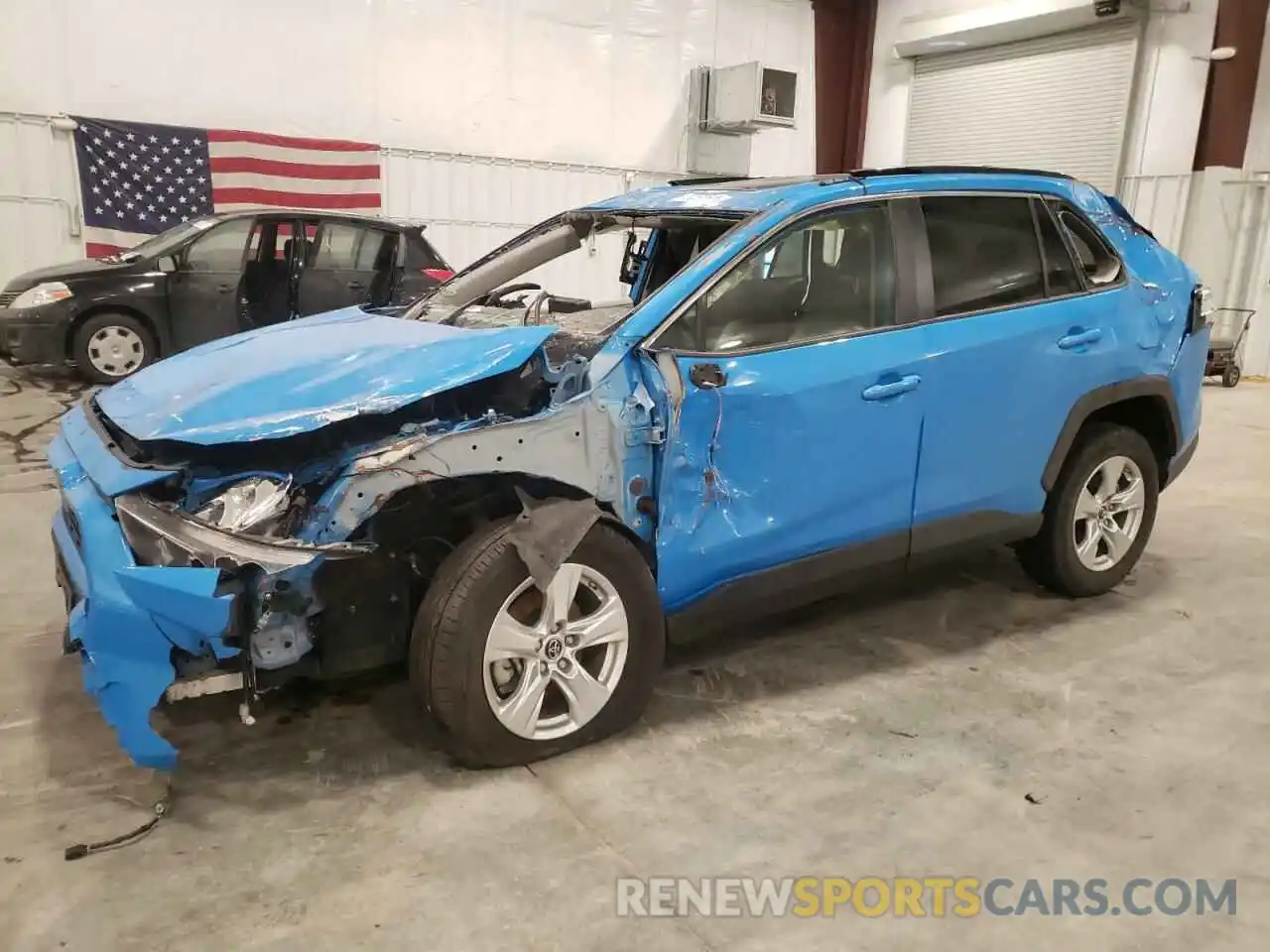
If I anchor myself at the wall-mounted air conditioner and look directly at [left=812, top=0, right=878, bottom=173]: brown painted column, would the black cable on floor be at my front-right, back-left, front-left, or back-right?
back-right

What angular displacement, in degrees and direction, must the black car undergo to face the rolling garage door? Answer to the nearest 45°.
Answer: approximately 180°

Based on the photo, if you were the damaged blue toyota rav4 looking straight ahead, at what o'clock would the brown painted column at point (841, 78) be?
The brown painted column is roughly at 5 o'clock from the damaged blue toyota rav4.

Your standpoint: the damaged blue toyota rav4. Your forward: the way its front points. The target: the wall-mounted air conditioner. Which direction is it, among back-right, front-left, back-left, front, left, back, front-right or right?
back-right

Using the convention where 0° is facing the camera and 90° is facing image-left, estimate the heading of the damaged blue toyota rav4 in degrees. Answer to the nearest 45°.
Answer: approximately 45°

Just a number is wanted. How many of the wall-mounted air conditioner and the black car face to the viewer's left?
1

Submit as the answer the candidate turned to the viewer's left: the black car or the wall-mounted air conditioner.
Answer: the black car

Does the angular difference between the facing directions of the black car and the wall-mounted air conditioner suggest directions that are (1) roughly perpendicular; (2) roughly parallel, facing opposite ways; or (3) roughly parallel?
roughly perpendicular

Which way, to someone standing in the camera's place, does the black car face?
facing to the left of the viewer

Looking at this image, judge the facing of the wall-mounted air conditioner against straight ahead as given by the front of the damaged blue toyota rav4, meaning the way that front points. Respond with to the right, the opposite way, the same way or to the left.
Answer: to the left

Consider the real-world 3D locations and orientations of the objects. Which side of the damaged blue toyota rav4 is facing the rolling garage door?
back

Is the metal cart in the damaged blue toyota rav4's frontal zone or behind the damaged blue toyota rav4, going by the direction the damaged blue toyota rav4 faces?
behind

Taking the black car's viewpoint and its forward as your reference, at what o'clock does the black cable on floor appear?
The black cable on floor is roughly at 9 o'clock from the black car.

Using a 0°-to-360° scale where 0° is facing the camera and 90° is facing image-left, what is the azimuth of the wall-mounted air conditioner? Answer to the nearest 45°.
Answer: approximately 315°
